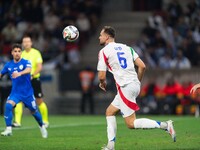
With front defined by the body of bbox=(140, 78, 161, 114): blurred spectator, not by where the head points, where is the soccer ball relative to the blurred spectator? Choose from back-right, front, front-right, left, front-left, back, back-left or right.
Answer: front

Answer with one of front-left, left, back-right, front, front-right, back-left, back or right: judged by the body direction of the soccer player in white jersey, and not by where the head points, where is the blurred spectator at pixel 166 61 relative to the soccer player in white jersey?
front-right

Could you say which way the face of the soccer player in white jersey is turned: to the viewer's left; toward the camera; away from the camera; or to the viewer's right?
to the viewer's left

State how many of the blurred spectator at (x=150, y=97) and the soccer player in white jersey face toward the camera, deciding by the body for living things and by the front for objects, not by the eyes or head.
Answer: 1

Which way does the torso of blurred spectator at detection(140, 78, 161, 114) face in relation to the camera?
toward the camera

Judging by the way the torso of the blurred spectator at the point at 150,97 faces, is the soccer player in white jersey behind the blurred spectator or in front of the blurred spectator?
in front

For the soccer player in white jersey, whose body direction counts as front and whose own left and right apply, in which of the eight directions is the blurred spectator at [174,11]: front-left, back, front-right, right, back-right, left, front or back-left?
front-right

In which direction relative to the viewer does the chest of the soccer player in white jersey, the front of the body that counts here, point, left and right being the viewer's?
facing away from the viewer and to the left of the viewer

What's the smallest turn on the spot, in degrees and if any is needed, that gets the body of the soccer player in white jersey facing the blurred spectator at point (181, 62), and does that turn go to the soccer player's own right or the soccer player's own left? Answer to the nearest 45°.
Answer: approximately 45° to the soccer player's own right

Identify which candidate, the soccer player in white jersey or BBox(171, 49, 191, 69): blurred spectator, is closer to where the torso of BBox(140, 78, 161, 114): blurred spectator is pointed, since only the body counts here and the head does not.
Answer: the soccer player in white jersey
